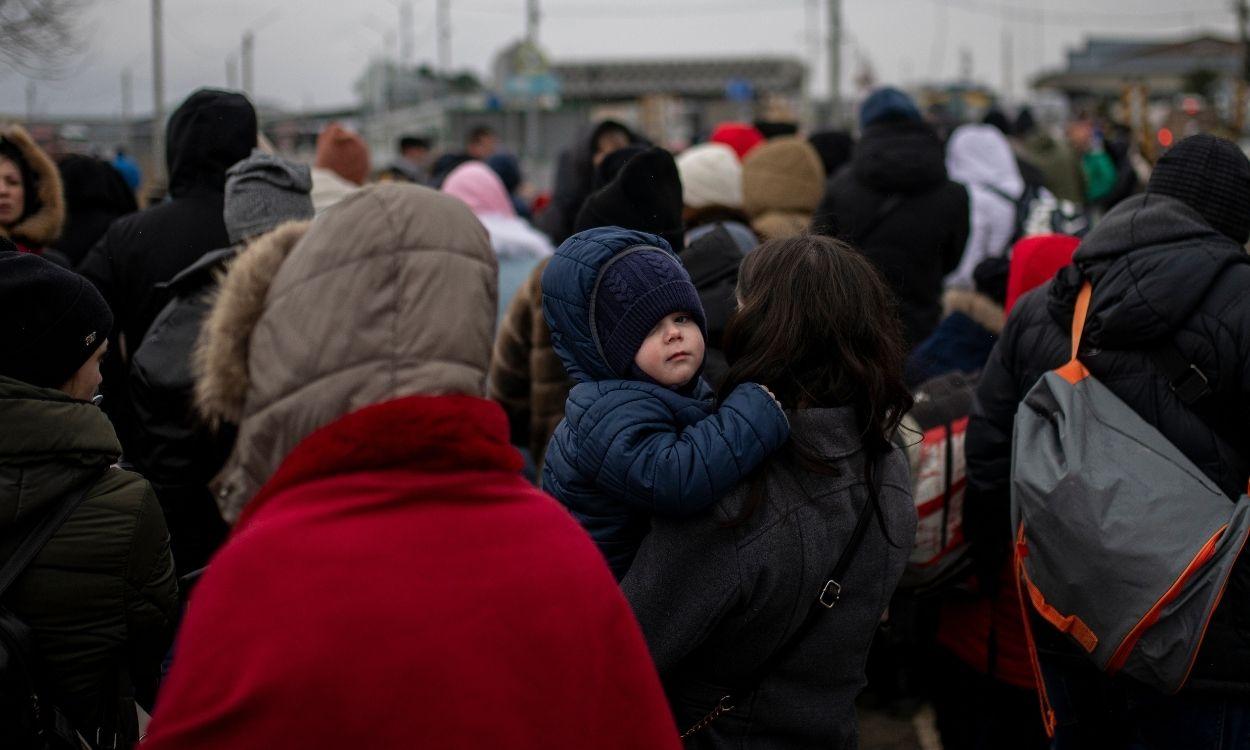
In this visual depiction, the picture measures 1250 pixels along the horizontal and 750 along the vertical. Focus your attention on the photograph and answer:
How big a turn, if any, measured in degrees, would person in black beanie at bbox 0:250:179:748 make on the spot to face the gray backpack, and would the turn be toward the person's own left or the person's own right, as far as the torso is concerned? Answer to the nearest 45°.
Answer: approximately 45° to the person's own right

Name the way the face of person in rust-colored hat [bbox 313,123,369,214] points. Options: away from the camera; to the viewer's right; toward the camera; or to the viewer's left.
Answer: away from the camera

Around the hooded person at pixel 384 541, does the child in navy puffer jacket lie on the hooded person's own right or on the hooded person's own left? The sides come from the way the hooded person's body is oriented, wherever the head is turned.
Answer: on the hooded person's own right

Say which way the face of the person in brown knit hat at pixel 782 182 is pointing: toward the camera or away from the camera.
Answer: away from the camera

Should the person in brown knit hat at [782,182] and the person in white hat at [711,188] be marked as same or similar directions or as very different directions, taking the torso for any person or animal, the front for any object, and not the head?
same or similar directions

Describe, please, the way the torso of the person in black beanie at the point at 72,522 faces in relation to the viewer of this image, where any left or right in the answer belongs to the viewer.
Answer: facing away from the viewer and to the right of the viewer

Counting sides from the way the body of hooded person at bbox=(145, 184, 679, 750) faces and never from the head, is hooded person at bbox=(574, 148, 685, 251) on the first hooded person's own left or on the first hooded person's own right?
on the first hooded person's own right

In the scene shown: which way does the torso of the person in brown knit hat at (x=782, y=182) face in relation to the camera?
away from the camera

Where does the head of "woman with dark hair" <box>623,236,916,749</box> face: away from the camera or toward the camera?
away from the camera

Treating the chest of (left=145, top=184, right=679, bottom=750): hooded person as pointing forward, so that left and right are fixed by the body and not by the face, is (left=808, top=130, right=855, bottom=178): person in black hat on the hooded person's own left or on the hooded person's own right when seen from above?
on the hooded person's own right

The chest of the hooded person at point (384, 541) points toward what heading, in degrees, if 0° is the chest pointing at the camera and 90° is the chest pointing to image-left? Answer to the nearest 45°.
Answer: approximately 135°

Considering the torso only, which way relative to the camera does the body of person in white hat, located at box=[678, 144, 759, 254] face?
away from the camera

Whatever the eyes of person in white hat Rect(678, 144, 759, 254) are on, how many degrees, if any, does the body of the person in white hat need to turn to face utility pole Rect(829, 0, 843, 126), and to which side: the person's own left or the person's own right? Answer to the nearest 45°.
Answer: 0° — they already face it

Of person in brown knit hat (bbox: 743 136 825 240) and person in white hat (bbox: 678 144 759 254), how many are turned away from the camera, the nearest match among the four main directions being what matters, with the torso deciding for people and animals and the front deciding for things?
2
